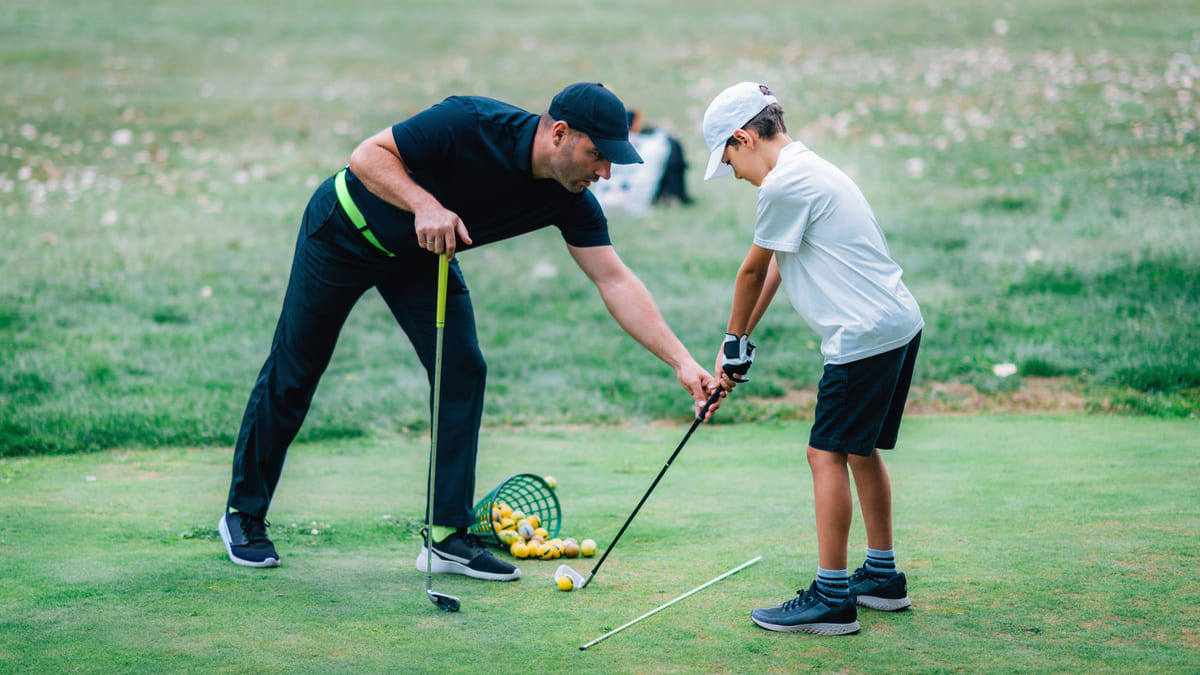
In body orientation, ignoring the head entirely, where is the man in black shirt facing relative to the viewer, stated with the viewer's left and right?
facing the viewer and to the right of the viewer

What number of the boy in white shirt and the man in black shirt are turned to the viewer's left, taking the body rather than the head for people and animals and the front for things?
1

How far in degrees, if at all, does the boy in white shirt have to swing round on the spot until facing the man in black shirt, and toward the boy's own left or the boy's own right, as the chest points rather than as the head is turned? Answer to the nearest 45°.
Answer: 0° — they already face them

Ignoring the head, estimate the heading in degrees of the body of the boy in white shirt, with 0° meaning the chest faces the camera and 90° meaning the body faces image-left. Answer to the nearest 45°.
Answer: approximately 90°

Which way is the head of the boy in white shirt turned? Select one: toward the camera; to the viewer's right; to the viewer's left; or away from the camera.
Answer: to the viewer's left

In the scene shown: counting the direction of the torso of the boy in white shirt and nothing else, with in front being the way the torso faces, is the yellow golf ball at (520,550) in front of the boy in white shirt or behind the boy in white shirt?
in front

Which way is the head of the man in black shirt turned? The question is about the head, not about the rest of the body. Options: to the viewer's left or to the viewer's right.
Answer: to the viewer's right

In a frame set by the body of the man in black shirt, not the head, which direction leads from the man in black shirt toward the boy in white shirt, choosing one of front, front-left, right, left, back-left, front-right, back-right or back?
front
